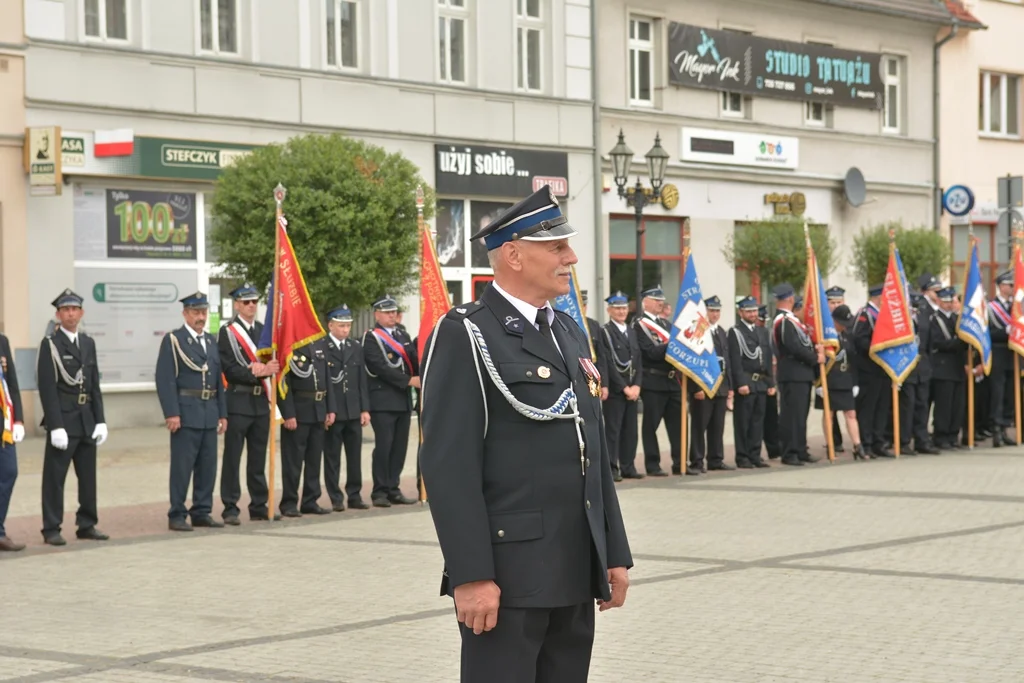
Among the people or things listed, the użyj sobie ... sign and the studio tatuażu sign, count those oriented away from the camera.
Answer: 0

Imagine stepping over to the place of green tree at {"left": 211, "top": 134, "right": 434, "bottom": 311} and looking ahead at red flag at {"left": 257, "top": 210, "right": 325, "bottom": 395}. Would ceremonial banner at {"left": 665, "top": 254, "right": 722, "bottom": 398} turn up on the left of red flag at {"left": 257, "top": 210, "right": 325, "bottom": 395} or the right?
left

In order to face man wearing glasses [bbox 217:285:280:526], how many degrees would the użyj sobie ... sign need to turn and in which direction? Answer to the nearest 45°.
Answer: approximately 45° to its right

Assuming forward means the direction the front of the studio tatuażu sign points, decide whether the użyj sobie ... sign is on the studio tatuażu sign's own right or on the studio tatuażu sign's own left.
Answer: on the studio tatuażu sign's own right

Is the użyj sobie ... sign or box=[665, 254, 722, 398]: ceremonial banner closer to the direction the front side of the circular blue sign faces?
the ceremonial banner

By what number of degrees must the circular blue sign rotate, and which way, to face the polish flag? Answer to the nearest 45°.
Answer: approximately 45° to its right

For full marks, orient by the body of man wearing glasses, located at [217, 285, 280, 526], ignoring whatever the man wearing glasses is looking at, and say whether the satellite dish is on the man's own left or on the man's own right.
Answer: on the man's own left

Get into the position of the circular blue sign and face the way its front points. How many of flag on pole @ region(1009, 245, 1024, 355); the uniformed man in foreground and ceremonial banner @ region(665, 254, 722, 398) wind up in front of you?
3

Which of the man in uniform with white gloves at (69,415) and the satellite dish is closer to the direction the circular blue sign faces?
the man in uniform with white gloves
